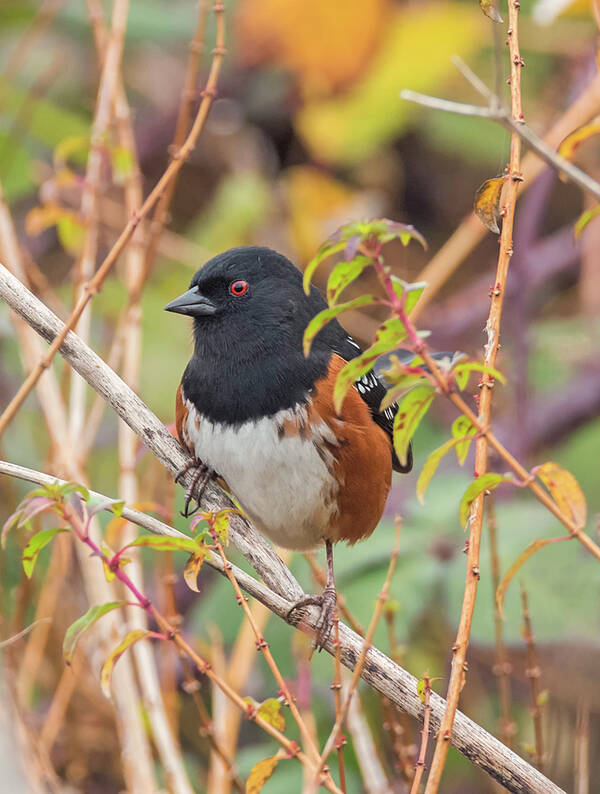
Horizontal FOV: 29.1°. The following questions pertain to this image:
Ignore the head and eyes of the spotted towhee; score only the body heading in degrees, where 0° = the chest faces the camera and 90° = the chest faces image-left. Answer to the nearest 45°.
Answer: approximately 45°

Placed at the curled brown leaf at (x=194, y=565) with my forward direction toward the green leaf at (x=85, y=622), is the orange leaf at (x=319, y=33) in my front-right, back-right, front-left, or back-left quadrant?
back-right

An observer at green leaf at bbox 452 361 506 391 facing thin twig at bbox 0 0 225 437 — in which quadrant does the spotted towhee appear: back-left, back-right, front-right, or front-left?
front-right

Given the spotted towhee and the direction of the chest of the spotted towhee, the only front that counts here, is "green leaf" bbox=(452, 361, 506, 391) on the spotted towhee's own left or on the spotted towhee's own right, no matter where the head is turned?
on the spotted towhee's own left

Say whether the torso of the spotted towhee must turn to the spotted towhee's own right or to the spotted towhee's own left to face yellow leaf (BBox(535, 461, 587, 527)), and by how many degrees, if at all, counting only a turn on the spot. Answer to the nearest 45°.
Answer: approximately 90° to the spotted towhee's own left
